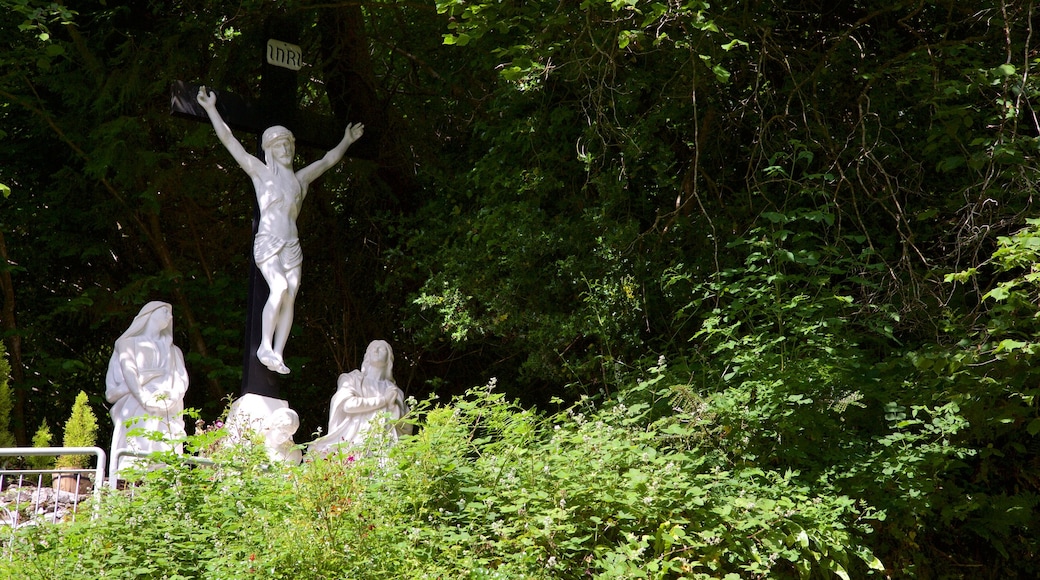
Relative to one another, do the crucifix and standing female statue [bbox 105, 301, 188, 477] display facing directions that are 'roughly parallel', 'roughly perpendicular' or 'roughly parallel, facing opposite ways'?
roughly parallel

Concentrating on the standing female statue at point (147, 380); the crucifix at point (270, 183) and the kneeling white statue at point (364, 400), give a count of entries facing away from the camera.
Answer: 0

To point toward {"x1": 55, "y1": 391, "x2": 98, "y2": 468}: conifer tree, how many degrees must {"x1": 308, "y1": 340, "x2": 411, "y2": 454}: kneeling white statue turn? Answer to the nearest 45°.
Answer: approximately 135° to its right

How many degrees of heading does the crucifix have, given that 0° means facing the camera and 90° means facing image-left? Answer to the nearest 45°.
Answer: approximately 315°

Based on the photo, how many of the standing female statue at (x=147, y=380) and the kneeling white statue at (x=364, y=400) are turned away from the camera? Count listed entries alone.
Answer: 0

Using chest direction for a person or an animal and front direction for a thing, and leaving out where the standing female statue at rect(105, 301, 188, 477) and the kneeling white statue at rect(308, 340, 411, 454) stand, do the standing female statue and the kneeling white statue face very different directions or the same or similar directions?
same or similar directions

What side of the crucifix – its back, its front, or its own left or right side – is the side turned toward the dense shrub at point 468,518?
front

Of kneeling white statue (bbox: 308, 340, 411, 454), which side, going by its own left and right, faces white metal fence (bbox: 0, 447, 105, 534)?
right

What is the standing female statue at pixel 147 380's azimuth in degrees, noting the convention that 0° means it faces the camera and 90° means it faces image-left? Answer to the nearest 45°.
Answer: approximately 315°

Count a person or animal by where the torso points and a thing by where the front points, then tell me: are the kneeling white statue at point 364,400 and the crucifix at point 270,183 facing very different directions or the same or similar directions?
same or similar directions
